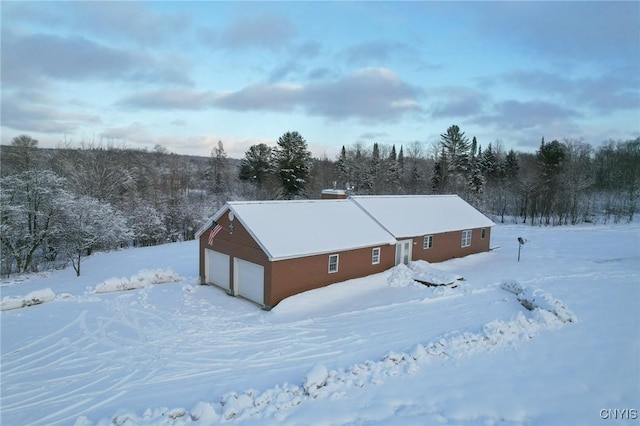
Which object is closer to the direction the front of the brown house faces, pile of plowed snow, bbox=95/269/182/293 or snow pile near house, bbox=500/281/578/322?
the snow pile near house

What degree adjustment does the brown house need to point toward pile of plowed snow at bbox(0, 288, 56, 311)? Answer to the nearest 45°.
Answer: approximately 135° to its right

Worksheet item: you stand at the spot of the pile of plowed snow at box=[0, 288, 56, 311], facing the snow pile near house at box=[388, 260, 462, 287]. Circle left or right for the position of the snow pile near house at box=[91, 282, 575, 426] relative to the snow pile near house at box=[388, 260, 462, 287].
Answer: right

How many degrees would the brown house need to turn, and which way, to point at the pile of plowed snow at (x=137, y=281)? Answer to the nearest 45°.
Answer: approximately 135° to its right

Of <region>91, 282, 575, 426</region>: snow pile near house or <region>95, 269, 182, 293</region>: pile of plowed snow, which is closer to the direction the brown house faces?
the snow pile near house

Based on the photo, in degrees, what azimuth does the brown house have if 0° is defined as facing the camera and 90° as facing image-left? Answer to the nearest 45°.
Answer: approximately 315°

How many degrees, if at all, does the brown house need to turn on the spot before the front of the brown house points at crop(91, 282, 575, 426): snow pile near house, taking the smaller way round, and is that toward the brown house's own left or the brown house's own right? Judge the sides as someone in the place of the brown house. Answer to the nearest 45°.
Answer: approximately 45° to the brown house's own right

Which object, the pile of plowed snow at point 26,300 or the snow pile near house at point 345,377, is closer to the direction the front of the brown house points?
the snow pile near house
